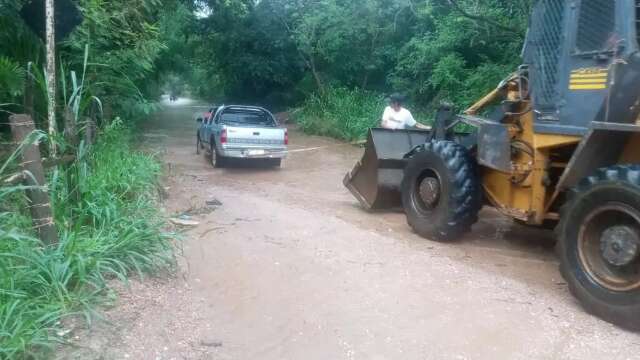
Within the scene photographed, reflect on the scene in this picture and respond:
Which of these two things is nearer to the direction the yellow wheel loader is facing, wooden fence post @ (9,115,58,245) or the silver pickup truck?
the silver pickup truck

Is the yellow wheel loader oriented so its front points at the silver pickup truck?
yes

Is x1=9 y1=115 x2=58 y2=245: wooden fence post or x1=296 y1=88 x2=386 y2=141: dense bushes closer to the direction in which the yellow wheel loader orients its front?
the dense bushes

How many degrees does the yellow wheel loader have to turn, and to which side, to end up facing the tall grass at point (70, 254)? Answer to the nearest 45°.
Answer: approximately 90° to its left

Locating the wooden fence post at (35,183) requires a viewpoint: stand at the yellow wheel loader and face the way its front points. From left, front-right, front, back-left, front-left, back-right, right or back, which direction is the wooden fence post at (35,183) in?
left

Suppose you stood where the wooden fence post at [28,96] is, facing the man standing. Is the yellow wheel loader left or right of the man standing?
right

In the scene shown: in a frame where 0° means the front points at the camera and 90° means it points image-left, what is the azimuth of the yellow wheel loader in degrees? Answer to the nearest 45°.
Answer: approximately 135°
